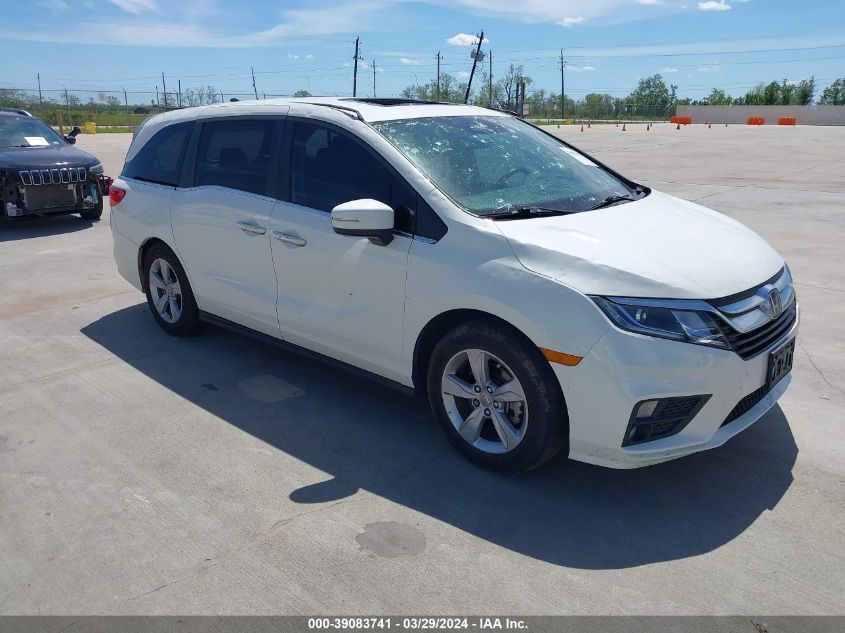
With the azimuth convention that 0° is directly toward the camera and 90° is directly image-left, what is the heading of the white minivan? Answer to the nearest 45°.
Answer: approximately 315°

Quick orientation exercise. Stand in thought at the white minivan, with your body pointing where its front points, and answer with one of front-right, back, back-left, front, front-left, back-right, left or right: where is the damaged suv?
back
